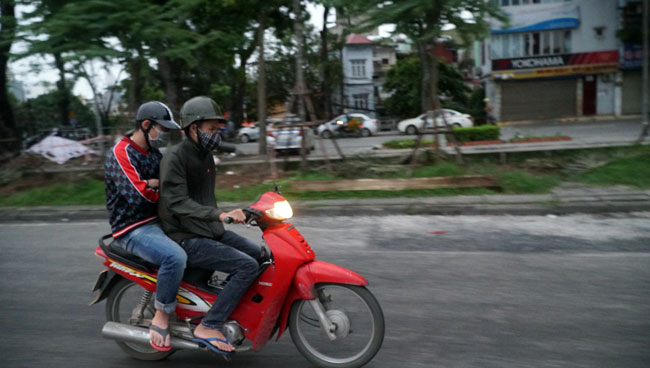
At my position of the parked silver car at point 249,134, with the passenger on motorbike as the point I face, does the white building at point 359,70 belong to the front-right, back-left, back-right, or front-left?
back-left

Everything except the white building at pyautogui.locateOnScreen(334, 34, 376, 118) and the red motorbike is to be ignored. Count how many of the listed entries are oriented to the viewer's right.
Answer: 1

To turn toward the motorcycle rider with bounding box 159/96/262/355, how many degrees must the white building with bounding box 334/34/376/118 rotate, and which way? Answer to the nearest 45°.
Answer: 0° — it already faces them

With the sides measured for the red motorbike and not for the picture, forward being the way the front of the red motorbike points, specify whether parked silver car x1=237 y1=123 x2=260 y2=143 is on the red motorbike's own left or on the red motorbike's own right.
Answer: on the red motorbike's own left

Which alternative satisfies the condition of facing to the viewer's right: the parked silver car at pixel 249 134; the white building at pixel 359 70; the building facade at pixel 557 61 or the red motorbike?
the red motorbike

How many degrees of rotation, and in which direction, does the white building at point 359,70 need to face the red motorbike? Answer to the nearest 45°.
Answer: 0° — it already faces it

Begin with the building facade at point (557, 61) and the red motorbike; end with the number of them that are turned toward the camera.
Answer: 1

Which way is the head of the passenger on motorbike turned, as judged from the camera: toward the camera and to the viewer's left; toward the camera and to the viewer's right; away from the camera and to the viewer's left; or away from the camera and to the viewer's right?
toward the camera and to the viewer's right

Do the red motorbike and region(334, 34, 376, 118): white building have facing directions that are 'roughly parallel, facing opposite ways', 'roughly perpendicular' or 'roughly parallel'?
roughly perpendicular
